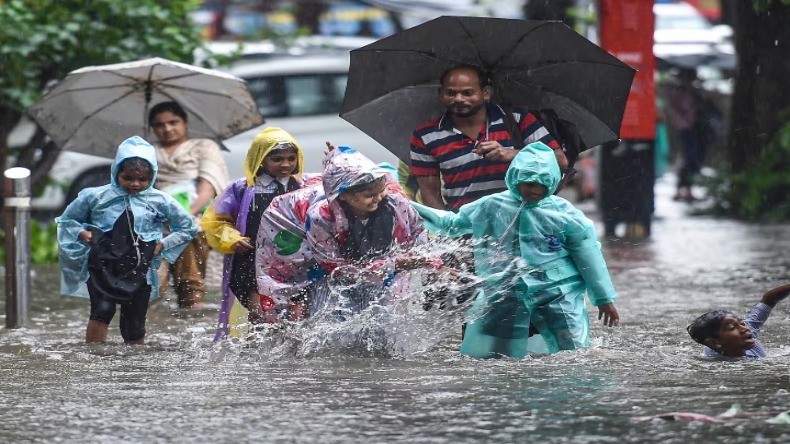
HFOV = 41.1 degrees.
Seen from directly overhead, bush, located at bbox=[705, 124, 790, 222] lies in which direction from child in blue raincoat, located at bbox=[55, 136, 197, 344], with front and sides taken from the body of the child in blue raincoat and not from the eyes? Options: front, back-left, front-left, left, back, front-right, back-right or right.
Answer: back-left

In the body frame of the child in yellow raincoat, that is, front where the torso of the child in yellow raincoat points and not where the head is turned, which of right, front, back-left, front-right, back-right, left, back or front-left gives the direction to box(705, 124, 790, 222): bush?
left

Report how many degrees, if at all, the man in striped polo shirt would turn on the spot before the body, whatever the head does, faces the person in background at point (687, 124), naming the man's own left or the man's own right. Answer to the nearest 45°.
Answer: approximately 180°

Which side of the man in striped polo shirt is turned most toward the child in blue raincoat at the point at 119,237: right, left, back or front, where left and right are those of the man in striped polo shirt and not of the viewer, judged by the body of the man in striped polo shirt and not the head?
right

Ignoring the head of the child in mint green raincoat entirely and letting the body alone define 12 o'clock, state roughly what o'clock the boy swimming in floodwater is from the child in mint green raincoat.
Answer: The boy swimming in floodwater is roughly at 9 o'clock from the child in mint green raincoat.

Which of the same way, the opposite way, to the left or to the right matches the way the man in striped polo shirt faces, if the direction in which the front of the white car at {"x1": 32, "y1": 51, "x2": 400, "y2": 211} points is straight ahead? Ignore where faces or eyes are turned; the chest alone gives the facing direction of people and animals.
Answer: to the left

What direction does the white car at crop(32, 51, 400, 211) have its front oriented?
to the viewer's left

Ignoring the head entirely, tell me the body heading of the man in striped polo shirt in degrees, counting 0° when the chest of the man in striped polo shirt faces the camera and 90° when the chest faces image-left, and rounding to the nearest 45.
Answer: approximately 0°
